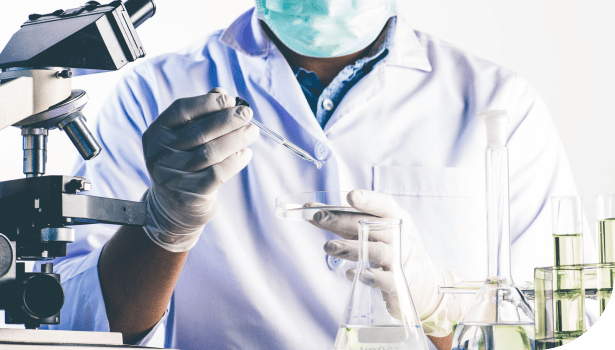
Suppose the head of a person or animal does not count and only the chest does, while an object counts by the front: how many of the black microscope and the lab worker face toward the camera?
1

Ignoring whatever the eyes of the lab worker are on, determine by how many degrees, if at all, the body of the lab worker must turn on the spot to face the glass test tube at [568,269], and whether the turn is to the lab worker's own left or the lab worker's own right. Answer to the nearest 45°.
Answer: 0° — they already face it

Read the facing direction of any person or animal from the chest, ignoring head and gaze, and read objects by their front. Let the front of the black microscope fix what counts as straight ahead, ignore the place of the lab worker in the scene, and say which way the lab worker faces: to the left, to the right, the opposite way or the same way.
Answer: to the right

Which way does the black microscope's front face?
to the viewer's right

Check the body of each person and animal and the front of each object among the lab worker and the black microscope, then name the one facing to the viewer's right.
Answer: the black microscope

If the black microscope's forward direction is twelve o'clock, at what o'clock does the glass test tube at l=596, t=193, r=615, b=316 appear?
The glass test tube is roughly at 1 o'clock from the black microscope.

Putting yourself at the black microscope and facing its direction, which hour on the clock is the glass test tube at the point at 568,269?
The glass test tube is roughly at 1 o'clock from the black microscope.

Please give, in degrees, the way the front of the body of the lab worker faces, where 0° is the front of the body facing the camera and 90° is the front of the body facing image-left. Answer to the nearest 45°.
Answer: approximately 0°
